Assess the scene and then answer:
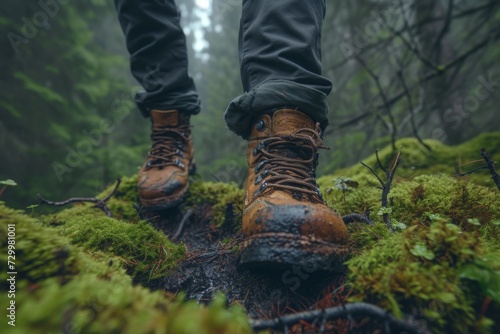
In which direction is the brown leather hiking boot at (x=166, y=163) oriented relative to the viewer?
toward the camera

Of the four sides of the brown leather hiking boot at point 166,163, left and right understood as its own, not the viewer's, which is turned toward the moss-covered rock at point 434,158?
left

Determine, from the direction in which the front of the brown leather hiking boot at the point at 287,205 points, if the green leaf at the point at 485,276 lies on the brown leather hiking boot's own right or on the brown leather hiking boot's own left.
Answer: on the brown leather hiking boot's own left

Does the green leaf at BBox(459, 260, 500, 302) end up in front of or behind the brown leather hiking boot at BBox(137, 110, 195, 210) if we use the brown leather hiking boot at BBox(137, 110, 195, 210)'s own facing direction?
in front

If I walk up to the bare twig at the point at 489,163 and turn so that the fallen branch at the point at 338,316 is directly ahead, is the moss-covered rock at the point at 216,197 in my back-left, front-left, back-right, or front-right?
front-right

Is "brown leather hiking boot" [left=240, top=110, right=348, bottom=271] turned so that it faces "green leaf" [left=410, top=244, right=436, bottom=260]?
no

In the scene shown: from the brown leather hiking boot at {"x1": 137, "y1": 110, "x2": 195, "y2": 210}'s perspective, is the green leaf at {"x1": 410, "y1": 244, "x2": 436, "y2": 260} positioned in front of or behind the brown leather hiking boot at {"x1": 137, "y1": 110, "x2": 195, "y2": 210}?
in front

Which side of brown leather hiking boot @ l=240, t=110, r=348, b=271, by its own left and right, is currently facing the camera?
front

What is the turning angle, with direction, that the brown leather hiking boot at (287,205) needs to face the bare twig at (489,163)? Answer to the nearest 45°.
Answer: approximately 90° to its left

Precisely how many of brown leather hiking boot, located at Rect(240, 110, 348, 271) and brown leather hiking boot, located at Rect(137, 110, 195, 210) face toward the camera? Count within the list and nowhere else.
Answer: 2

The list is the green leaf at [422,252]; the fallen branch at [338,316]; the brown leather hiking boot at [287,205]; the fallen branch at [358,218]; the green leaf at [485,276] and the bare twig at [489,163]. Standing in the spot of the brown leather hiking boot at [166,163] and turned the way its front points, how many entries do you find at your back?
0

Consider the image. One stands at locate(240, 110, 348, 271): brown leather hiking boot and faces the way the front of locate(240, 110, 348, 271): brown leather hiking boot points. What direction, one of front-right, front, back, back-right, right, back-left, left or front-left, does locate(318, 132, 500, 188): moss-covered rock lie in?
back-left

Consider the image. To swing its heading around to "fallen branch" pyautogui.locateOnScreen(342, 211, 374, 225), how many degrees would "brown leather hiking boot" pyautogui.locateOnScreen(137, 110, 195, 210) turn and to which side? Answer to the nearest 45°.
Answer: approximately 45° to its left

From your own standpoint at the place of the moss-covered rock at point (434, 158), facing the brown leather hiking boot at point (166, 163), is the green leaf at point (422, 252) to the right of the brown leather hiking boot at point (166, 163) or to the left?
left
